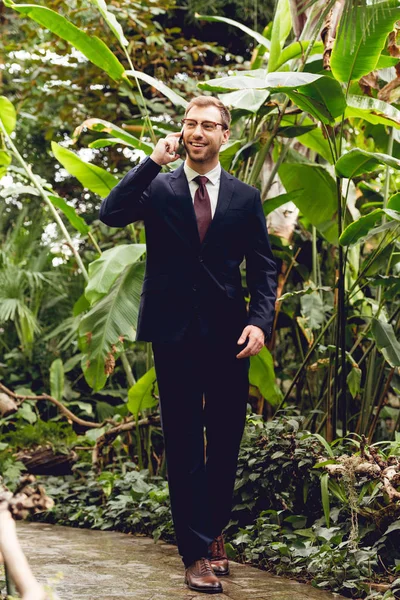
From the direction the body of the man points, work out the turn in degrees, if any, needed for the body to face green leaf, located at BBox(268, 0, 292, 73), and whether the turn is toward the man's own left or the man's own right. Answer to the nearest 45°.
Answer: approximately 180°

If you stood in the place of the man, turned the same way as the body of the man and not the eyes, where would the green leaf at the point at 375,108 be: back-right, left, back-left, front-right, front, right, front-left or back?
back-left

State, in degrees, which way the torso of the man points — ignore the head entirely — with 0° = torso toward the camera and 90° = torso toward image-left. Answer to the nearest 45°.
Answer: approximately 0°

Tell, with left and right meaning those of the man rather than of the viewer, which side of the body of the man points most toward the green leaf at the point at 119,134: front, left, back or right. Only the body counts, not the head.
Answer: back

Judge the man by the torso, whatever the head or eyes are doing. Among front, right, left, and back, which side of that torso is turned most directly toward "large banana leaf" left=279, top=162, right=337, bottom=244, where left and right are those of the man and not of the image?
back

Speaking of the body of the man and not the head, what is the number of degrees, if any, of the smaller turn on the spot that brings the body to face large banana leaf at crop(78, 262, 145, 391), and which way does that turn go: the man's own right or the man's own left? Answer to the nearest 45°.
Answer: approximately 180°

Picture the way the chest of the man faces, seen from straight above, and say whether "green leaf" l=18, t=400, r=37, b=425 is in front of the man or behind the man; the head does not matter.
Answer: behind

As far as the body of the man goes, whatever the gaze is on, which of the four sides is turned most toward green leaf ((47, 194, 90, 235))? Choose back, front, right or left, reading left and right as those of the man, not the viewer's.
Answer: back

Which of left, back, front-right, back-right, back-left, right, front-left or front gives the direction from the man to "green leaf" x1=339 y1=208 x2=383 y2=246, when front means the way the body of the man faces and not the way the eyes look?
back-left

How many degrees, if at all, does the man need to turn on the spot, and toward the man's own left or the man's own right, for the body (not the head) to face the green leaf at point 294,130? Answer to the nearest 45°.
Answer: approximately 180°
